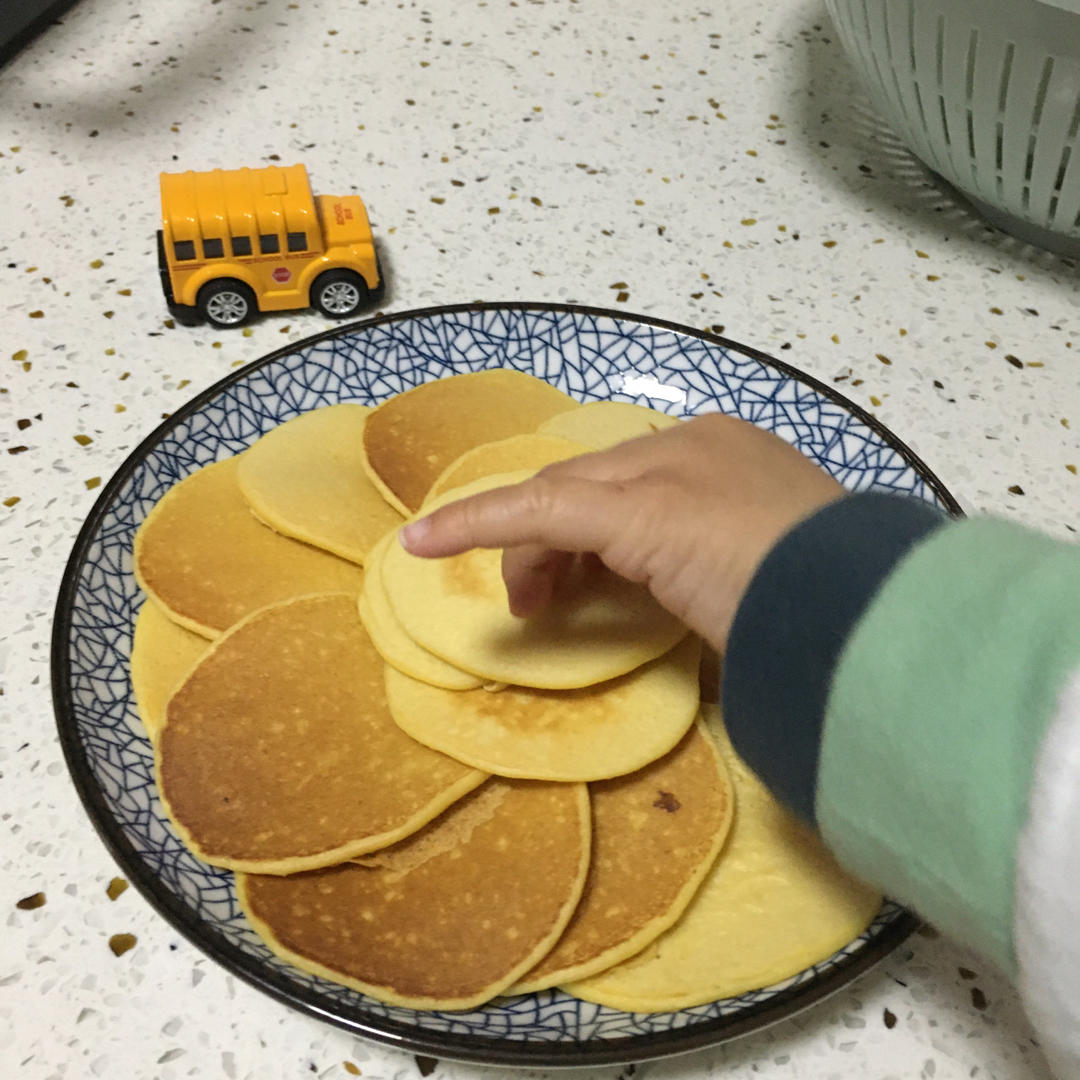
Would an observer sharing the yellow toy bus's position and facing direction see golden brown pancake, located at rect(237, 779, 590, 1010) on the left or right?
on its right

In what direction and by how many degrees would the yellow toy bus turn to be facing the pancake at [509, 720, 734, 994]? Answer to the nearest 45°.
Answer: approximately 90° to its right

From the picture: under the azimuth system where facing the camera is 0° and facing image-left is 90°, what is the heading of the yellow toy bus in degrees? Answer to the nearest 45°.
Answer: approximately 270°
